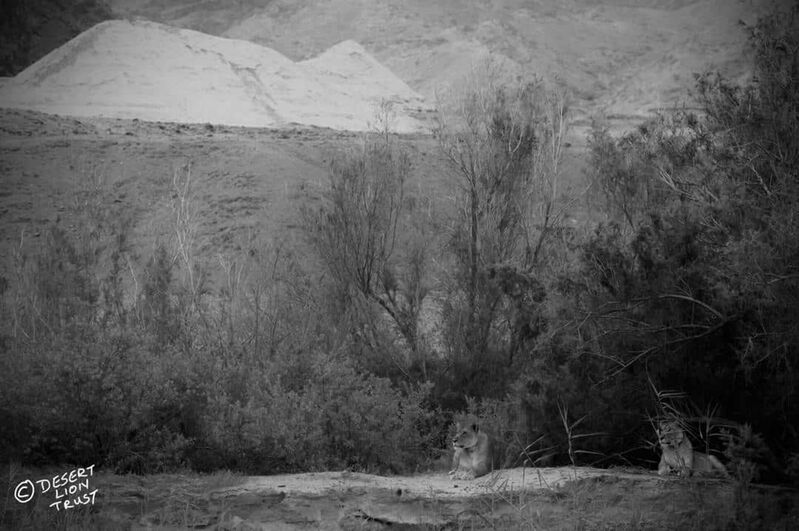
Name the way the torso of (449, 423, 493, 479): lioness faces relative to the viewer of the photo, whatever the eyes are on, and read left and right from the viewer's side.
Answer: facing the viewer and to the left of the viewer

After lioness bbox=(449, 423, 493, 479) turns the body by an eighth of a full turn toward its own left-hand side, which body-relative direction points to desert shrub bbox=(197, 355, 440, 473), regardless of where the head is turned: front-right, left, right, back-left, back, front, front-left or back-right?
back-right

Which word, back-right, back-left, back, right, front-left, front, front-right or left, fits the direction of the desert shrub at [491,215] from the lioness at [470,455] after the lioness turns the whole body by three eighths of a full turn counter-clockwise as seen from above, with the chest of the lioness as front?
left
